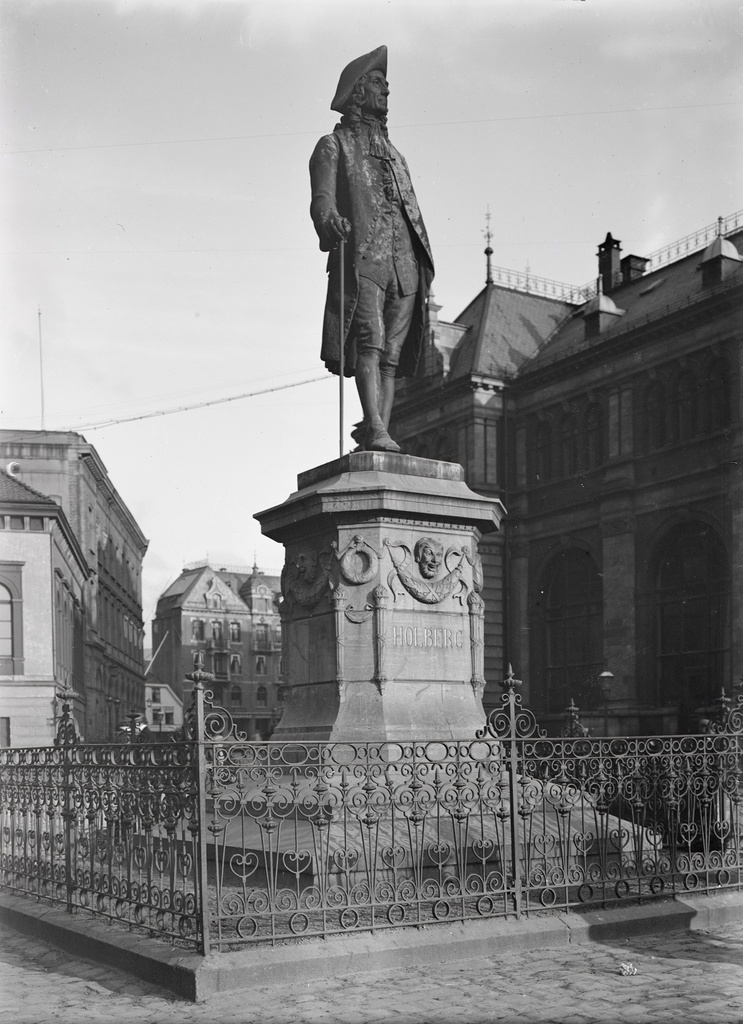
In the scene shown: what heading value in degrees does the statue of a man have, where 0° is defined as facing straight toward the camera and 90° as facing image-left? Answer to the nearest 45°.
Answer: approximately 315°

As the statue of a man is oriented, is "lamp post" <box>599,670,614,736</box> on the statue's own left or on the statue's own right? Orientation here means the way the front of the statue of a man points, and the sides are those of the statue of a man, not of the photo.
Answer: on the statue's own left

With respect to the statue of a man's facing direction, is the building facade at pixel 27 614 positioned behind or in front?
behind

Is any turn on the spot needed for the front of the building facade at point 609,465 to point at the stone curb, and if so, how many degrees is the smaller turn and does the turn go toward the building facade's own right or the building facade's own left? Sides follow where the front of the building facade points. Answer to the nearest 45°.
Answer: approximately 45° to the building facade's own left

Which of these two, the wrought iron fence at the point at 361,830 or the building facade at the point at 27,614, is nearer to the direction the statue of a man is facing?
the wrought iron fence
